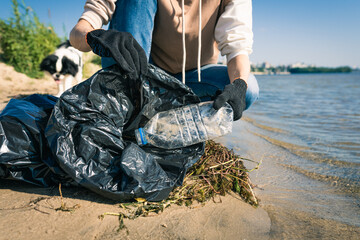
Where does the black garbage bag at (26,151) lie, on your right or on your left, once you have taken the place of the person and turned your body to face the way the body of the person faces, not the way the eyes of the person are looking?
on your right

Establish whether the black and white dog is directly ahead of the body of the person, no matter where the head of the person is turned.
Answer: no

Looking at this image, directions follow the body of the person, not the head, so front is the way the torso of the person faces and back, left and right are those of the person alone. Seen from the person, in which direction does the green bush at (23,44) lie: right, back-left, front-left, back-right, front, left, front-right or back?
back-right

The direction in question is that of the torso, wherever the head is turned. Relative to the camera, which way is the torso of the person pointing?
toward the camera

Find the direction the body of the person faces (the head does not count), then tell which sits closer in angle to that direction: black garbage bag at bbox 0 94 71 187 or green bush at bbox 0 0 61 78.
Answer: the black garbage bag

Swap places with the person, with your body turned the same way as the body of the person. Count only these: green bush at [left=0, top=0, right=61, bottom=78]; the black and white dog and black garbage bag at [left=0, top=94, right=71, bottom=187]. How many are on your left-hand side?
0
